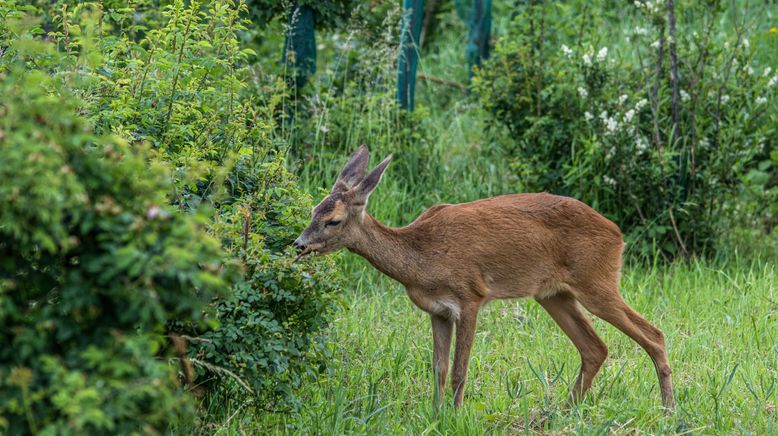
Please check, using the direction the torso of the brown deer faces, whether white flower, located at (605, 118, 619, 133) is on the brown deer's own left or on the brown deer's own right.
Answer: on the brown deer's own right

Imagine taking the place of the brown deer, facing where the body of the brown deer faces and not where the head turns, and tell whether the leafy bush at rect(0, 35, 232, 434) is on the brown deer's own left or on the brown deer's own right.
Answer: on the brown deer's own left

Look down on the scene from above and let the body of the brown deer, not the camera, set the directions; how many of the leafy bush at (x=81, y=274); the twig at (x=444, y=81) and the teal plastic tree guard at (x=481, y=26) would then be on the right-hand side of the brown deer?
2

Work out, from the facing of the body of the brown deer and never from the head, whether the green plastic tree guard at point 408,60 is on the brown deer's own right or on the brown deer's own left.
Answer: on the brown deer's own right

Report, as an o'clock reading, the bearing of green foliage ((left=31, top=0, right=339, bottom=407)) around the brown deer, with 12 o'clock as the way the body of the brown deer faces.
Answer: The green foliage is roughly at 11 o'clock from the brown deer.

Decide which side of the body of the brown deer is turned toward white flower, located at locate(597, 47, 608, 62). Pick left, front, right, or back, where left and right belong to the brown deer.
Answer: right

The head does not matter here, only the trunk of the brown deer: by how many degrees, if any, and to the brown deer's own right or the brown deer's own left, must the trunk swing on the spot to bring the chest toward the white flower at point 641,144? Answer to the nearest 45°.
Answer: approximately 135° to the brown deer's own right

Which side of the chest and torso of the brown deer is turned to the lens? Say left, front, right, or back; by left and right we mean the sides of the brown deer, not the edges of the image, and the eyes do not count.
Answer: left

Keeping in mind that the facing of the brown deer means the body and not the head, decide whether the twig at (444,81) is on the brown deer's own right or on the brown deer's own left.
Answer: on the brown deer's own right

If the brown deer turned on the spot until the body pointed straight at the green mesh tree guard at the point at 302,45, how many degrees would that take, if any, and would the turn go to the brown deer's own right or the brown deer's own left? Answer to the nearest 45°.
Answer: approximately 45° to the brown deer's own right
